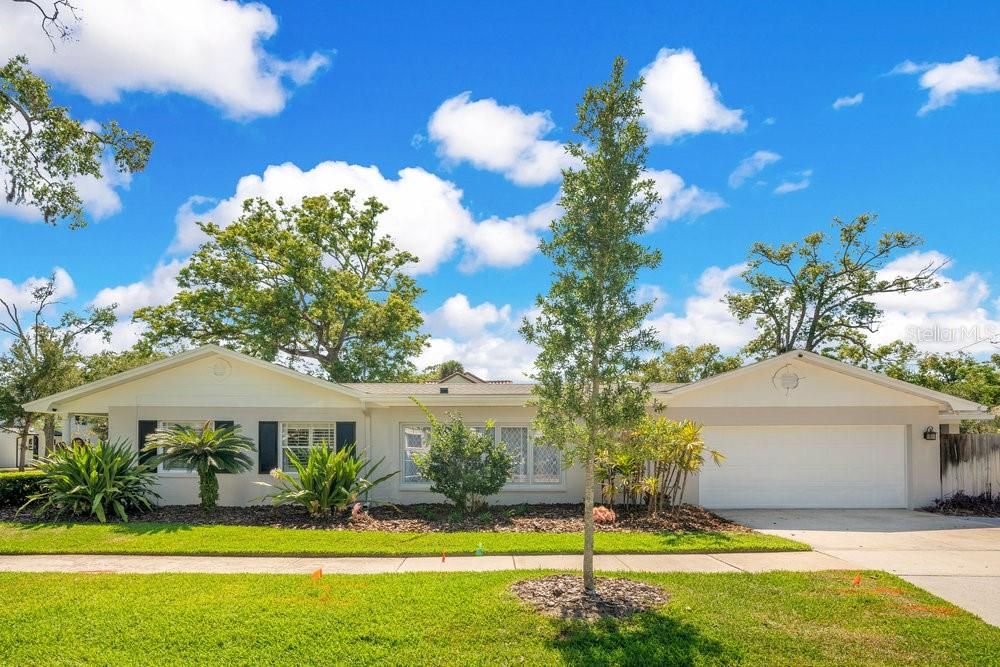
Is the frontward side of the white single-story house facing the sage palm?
no

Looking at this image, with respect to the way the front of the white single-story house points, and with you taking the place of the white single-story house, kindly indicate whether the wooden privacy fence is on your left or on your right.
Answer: on your left

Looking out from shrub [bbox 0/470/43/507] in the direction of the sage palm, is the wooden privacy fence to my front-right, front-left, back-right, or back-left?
front-left

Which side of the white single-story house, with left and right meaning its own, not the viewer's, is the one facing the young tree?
front

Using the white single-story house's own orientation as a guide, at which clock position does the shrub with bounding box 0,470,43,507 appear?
The shrub is roughly at 3 o'clock from the white single-story house.

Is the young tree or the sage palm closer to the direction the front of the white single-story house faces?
the young tree

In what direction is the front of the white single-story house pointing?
toward the camera
